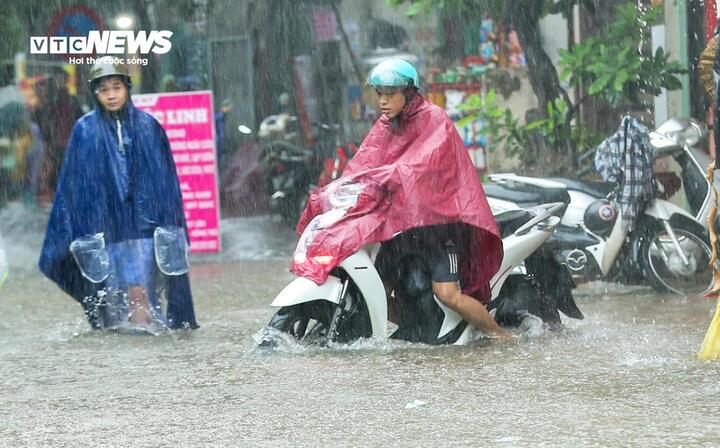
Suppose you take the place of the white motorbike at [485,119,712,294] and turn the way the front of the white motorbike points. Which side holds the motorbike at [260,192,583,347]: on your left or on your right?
on your right

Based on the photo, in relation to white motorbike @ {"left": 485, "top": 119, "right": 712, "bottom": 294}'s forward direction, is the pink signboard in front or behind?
behind

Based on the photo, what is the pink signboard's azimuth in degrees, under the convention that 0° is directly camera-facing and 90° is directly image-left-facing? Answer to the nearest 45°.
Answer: approximately 0°

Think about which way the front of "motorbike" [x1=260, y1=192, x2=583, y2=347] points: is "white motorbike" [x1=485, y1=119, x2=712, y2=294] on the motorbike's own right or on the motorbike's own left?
on the motorbike's own right

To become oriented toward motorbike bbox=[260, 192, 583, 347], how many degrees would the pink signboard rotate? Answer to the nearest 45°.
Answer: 0° — it already faces it

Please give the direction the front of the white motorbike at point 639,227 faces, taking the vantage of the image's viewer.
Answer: facing to the right of the viewer

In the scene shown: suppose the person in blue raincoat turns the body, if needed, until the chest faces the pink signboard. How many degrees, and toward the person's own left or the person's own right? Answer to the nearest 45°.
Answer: approximately 180°

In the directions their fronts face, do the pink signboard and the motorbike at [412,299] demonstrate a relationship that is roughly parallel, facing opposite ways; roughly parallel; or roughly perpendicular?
roughly perpendicular

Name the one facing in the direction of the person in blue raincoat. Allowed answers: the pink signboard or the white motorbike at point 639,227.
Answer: the pink signboard

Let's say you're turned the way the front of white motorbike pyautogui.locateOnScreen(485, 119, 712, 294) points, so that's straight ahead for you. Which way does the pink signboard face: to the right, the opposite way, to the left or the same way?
to the right

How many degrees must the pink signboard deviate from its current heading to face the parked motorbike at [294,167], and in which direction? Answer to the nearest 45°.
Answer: approximately 135° to its left

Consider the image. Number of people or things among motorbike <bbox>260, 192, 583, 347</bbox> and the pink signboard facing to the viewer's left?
1

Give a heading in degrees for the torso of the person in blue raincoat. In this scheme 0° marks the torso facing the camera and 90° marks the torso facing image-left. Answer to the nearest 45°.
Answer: approximately 0°
